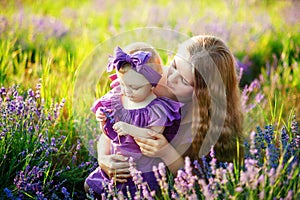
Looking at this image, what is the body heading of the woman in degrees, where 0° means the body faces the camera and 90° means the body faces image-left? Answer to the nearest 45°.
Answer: approximately 45°
